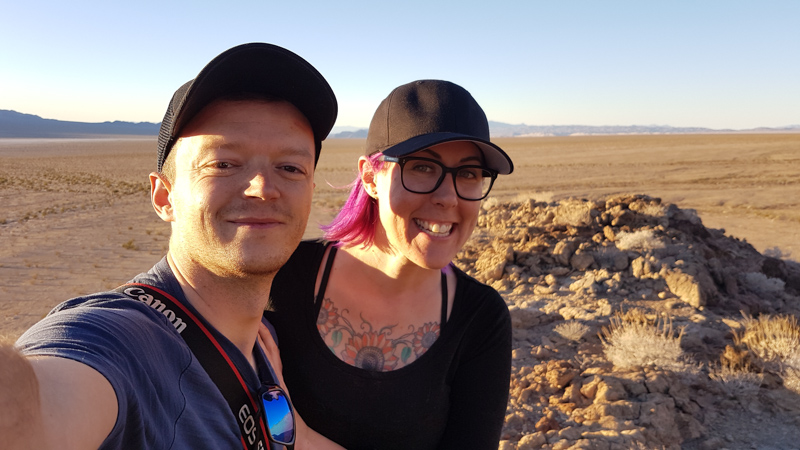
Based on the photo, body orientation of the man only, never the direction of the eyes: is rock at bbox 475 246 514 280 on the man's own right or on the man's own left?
on the man's own left

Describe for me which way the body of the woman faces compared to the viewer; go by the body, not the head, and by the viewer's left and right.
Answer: facing the viewer

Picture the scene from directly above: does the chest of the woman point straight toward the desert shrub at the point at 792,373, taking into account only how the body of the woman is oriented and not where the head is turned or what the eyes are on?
no

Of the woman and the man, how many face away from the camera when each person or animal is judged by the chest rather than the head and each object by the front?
0

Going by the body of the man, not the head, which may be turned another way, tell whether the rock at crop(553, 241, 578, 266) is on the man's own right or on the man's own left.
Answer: on the man's own left

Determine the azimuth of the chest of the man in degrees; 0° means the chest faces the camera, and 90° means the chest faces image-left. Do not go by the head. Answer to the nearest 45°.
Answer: approximately 315°

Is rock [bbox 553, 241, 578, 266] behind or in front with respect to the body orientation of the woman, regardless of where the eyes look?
behind

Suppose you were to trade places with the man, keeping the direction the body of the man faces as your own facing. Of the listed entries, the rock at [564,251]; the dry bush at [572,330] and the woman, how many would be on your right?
0

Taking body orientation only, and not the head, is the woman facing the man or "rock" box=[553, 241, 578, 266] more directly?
the man

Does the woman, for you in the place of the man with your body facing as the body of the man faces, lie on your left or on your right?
on your left

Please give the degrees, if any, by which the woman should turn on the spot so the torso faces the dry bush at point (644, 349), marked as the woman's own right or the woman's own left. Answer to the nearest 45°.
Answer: approximately 135° to the woman's own left

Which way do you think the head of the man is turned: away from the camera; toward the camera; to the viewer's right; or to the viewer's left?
toward the camera

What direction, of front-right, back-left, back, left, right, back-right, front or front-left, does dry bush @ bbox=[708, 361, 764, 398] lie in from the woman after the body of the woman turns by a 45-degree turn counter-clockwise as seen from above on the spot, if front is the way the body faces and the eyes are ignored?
left

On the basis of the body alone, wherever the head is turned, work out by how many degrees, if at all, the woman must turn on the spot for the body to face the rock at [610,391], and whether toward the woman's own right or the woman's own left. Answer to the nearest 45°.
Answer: approximately 135° to the woman's own left

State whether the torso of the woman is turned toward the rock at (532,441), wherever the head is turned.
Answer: no

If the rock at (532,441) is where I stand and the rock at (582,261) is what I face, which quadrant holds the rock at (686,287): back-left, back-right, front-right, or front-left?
front-right
